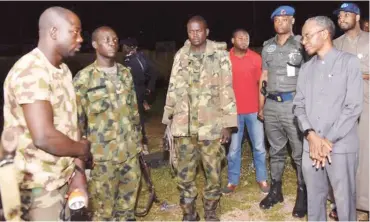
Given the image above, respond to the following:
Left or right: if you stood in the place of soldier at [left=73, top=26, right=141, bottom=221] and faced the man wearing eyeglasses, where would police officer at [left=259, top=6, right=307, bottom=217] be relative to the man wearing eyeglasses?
left

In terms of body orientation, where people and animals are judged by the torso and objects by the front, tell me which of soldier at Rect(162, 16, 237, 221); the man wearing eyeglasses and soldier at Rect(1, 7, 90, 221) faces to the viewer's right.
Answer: soldier at Rect(1, 7, 90, 221)

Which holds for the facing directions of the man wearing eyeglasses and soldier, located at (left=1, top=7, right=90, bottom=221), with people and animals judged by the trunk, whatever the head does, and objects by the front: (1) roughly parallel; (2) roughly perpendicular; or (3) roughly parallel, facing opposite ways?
roughly parallel, facing opposite ways

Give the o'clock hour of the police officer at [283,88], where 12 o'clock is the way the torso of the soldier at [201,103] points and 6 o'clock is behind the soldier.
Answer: The police officer is roughly at 8 o'clock from the soldier.

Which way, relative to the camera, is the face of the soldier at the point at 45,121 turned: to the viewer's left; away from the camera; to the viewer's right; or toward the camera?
to the viewer's right

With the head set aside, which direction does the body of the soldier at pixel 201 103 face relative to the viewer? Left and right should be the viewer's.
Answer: facing the viewer

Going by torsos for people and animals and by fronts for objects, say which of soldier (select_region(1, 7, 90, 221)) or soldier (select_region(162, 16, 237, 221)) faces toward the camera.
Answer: soldier (select_region(162, 16, 237, 221))

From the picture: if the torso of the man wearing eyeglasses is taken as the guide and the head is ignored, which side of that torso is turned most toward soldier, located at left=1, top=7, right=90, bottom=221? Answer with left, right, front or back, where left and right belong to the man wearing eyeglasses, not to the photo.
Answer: front

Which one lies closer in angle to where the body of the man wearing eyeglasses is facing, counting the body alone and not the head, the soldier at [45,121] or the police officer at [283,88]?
the soldier

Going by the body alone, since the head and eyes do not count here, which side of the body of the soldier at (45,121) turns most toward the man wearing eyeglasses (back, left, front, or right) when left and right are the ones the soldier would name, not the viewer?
front

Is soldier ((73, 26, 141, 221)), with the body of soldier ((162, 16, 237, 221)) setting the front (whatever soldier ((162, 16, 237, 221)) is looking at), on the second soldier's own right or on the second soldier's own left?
on the second soldier's own right

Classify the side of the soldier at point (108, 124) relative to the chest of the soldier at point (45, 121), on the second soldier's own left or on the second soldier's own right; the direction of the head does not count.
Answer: on the second soldier's own left

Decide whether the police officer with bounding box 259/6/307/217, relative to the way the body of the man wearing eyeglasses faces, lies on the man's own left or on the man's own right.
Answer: on the man's own right

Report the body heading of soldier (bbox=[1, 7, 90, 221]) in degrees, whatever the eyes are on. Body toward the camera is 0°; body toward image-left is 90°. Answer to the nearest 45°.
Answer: approximately 270°

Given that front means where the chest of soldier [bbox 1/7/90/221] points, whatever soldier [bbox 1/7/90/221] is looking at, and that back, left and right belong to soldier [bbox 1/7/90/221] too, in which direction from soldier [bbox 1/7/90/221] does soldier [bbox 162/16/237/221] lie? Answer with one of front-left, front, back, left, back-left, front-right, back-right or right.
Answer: front-left

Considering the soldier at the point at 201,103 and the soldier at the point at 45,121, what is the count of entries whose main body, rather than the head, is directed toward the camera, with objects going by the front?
1

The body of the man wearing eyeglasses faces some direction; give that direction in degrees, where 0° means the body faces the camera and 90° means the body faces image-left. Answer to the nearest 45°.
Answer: approximately 45°

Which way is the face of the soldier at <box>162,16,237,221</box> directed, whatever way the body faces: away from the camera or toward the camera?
toward the camera
